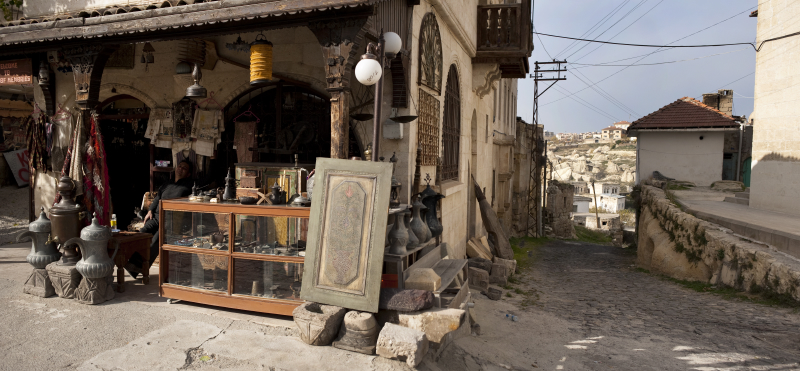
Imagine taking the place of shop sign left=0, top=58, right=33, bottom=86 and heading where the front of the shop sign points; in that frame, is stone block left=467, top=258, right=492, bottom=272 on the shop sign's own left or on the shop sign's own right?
on the shop sign's own left

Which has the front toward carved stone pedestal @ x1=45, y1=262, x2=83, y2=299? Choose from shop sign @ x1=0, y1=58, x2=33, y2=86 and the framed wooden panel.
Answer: the shop sign

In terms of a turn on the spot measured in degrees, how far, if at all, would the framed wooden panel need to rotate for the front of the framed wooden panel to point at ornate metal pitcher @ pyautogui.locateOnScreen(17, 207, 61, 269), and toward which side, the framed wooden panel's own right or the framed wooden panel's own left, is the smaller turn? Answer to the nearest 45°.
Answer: approximately 135° to the framed wooden panel's own right

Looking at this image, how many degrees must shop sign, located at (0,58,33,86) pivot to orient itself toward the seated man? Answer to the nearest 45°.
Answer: approximately 45° to its left

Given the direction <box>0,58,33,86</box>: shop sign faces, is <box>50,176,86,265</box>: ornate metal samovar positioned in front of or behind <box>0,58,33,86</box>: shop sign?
in front

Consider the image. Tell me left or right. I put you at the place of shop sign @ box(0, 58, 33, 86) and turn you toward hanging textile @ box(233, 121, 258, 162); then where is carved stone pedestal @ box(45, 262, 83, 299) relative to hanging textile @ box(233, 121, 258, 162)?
right

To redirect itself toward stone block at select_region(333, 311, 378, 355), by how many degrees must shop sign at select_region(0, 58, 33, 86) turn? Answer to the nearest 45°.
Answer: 0° — it already faces it

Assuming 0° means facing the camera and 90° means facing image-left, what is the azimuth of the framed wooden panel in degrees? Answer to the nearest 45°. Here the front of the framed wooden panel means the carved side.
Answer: approximately 0°

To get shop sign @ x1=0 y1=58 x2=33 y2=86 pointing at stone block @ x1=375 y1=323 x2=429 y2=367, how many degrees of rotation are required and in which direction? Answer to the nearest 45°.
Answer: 0° — it already faces it

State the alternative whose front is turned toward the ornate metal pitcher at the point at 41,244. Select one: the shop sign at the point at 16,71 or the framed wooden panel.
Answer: the shop sign
